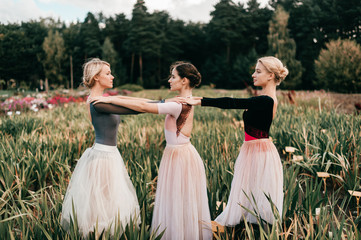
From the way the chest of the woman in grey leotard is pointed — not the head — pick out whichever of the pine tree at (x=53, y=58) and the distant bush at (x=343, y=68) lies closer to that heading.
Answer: the distant bush

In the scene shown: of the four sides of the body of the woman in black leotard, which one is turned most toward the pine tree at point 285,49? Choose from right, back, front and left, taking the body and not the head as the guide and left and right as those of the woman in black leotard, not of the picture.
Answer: right

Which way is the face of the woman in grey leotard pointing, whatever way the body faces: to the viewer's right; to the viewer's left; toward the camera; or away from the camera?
to the viewer's right

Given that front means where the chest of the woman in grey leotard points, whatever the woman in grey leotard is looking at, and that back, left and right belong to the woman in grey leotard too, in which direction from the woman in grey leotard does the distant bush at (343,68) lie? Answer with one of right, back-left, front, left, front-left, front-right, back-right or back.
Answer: front-left

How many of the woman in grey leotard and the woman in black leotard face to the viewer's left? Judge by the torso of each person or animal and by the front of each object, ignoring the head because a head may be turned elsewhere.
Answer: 1

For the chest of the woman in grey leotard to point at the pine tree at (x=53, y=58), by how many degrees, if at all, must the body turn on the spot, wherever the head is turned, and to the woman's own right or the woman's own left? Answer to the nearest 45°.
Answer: approximately 90° to the woman's own left

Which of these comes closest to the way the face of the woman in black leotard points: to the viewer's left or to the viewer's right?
to the viewer's left

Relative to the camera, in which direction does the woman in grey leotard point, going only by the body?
to the viewer's right

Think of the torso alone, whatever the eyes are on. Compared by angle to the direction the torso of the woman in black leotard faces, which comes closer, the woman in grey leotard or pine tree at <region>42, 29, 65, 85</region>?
the woman in grey leotard

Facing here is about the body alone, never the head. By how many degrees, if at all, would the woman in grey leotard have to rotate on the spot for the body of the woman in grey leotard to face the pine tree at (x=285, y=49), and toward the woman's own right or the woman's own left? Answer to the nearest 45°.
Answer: approximately 45° to the woman's own left

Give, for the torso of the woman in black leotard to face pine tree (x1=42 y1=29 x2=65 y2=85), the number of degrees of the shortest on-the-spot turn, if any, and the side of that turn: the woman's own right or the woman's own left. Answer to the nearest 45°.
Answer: approximately 45° to the woman's own right

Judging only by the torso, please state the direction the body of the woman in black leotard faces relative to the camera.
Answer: to the viewer's left

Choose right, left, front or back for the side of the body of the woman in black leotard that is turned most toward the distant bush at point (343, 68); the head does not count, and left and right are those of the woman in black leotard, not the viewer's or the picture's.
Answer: right
